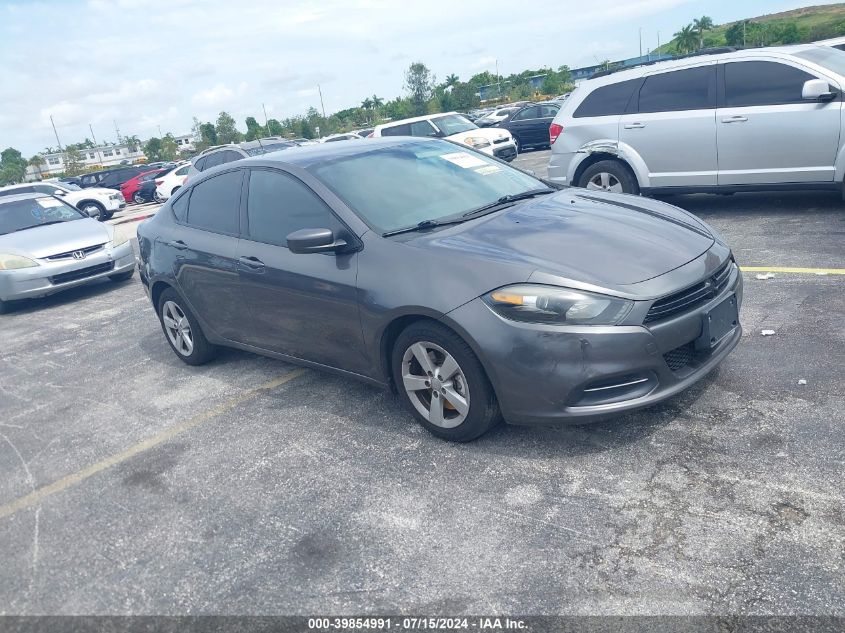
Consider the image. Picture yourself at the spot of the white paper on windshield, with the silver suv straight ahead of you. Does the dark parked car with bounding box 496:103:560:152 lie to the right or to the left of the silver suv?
left

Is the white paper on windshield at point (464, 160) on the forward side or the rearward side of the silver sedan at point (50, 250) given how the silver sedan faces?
on the forward side

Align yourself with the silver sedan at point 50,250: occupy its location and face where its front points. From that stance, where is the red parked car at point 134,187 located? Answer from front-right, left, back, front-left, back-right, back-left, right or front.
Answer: back-left

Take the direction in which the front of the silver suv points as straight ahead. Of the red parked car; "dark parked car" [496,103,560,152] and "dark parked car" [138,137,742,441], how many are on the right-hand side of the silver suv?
1

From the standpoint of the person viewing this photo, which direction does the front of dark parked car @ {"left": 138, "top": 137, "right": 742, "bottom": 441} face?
facing the viewer and to the right of the viewer

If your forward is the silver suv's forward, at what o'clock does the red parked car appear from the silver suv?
The red parked car is roughly at 7 o'clock from the silver suv.

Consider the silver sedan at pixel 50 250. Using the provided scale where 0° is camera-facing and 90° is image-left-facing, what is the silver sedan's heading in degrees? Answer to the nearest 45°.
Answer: approximately 315°

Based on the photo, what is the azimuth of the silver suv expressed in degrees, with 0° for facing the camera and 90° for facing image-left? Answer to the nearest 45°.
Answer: approximately 270°
